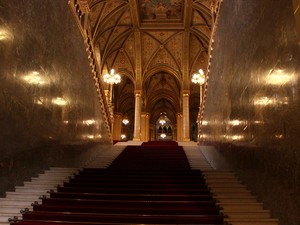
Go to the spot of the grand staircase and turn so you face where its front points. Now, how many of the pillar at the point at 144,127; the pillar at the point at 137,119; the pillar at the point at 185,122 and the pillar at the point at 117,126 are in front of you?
0

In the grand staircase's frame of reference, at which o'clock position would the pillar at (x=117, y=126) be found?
The pillar is roughly at 6 o'clock from the grand staircase.

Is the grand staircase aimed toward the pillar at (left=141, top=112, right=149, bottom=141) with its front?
no

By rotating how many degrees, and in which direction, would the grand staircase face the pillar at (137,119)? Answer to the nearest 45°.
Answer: approximately 180°

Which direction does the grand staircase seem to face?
toward the camera

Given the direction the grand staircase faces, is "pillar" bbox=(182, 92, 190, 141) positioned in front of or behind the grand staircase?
behind

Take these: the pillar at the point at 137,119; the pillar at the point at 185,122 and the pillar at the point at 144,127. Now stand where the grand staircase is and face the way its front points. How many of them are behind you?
3
